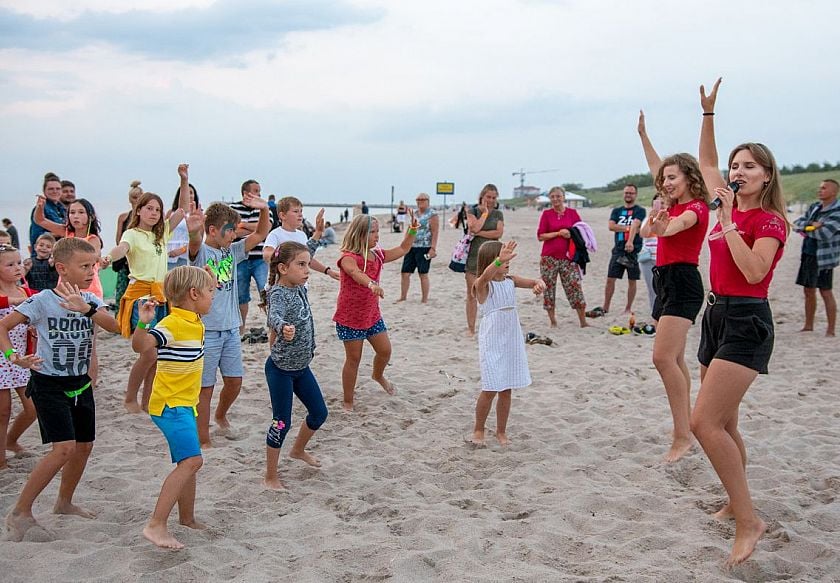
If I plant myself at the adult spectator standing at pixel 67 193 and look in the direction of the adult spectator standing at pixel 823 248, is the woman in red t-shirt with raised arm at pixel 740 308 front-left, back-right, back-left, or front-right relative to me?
front-right

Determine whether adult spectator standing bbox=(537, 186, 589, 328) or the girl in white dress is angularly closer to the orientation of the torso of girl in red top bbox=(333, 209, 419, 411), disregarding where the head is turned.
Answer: the girl in white dress

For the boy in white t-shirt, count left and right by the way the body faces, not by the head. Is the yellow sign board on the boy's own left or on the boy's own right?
on the boy's own left

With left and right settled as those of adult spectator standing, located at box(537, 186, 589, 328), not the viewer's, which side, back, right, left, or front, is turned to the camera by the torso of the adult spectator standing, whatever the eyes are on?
front

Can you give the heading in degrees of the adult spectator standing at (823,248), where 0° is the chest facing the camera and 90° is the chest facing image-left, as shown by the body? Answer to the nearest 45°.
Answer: approximately 45°

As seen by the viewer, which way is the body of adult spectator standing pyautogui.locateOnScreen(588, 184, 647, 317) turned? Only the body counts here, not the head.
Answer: toward the camera

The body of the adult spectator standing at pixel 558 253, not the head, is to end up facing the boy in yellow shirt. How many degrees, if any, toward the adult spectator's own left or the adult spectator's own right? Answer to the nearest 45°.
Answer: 0° — they already face them

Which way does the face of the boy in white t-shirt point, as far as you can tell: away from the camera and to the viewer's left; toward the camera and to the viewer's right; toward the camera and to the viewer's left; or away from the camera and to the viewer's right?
toward the camera and to the viewer's right

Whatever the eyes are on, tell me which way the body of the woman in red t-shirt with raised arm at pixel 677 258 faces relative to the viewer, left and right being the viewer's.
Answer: facing the viewer and to the left of the viewer

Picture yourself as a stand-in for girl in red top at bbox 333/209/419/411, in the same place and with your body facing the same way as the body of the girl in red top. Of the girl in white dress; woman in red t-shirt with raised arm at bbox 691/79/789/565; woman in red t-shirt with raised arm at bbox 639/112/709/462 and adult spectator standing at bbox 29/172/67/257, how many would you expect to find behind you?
1

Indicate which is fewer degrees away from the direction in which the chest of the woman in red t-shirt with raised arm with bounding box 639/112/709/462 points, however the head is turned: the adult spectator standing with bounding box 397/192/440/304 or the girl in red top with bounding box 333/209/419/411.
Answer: the girl in red top

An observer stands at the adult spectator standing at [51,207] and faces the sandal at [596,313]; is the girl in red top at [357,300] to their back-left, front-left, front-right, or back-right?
front-right

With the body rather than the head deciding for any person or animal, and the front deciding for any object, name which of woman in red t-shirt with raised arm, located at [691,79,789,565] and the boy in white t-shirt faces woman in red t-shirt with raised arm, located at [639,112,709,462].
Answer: the boy in white t-shirt

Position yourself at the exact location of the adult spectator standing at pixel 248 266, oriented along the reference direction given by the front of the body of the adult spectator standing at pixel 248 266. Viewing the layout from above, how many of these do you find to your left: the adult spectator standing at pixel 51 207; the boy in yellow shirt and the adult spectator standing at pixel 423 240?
1

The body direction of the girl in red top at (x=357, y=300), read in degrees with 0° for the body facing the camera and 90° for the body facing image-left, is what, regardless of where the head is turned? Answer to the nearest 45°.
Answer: approximately 315°

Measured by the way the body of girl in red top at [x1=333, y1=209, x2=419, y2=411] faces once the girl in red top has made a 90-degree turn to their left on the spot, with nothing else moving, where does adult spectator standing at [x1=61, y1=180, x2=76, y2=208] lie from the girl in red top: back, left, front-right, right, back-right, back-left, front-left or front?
left

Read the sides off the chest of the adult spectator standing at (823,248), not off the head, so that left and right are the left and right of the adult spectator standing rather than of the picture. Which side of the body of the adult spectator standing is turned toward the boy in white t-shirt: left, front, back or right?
front

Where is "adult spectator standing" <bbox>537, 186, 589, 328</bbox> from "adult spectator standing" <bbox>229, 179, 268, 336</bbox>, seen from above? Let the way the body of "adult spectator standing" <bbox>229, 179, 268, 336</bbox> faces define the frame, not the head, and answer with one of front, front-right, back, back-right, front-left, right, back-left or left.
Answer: front-left

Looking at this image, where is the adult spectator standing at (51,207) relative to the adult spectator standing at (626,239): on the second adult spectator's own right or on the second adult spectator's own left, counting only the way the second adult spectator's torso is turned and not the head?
on the second adult spectator's own right
